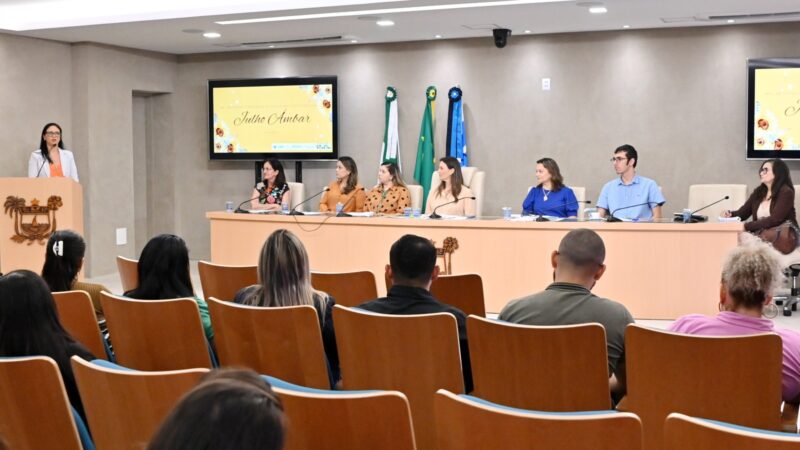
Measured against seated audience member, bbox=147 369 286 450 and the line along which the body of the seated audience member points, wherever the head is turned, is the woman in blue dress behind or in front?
in front

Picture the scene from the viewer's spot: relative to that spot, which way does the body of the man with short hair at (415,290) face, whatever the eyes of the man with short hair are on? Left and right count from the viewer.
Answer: facing away from the viewer

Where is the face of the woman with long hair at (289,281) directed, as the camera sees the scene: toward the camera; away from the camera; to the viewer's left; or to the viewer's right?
away from the camera

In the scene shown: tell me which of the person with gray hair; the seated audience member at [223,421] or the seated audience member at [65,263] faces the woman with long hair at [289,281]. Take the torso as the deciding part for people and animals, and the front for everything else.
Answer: the seated audience member at [223,421]

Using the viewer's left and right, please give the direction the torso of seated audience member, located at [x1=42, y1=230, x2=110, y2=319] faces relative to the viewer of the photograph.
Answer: facing away from the viewer and to the right of the viewer

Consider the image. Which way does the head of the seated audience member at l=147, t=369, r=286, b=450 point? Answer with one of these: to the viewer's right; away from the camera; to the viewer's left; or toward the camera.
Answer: away from the camera

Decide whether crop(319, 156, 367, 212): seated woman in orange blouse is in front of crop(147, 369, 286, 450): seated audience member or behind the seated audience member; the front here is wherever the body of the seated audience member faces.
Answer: in front

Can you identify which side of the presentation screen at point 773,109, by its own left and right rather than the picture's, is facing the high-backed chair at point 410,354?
front

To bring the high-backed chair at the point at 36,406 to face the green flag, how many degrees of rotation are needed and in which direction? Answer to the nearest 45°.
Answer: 0° — it already faces it

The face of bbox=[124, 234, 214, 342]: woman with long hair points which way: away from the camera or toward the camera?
away from the camera

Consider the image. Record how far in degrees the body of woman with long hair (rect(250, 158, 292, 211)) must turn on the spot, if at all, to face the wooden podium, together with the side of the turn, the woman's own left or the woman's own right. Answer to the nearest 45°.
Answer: approximately 45° to the woman's own right

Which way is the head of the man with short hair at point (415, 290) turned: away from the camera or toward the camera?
away from the camera

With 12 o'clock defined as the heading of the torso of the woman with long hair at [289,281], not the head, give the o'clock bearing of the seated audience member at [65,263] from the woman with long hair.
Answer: The seated audience member is roughly at 10 o'clock from the woman with long hair.

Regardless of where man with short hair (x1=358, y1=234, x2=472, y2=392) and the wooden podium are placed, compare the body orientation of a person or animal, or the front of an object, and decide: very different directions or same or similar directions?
very different directions

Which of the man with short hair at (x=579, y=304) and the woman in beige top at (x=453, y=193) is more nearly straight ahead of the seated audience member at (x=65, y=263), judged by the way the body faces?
the woman in beige top
